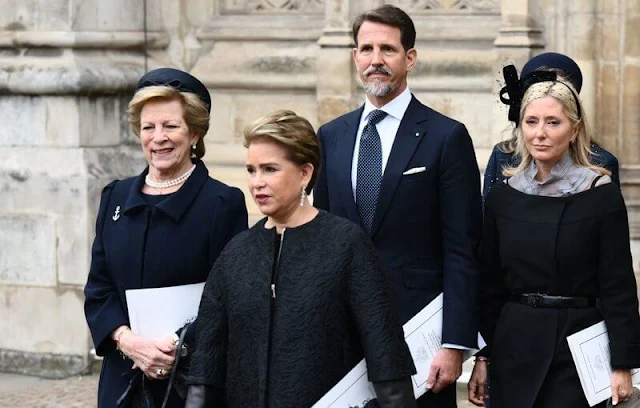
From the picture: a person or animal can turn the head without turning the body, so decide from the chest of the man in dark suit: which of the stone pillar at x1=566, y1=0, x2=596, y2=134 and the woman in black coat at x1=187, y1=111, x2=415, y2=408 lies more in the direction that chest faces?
the woman in black coat

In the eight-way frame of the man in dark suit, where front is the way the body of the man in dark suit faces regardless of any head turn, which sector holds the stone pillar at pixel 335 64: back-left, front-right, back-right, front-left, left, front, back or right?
back-right

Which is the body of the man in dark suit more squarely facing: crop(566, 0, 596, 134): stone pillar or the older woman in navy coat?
the older woman in navy coat

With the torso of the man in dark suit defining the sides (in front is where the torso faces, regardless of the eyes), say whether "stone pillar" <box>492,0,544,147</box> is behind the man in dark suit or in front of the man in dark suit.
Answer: behind

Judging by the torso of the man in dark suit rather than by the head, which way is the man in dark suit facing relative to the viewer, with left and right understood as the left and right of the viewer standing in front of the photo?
facing the viewer and to the left of the viewer

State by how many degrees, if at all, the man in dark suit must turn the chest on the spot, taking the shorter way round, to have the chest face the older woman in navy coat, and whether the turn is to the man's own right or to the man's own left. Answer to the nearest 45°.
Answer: approximately 45° to the man's own right

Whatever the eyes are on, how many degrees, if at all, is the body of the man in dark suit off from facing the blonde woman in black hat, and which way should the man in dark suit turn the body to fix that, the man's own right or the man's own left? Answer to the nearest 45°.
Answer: approximately 135° to the man's own left

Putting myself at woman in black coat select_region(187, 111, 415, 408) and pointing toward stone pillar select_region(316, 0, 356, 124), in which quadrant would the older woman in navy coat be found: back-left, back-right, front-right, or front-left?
front-left

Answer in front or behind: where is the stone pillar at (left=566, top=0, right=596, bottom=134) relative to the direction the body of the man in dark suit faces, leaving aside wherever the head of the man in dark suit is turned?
behind

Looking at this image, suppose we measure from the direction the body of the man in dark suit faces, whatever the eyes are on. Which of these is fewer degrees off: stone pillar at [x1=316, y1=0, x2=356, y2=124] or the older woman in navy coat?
the older woman in navy coat

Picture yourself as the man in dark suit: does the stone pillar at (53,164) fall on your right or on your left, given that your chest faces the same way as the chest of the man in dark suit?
on your right

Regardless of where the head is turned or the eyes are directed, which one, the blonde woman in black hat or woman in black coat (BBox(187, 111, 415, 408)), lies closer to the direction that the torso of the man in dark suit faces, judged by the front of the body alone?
the woman in black coat
